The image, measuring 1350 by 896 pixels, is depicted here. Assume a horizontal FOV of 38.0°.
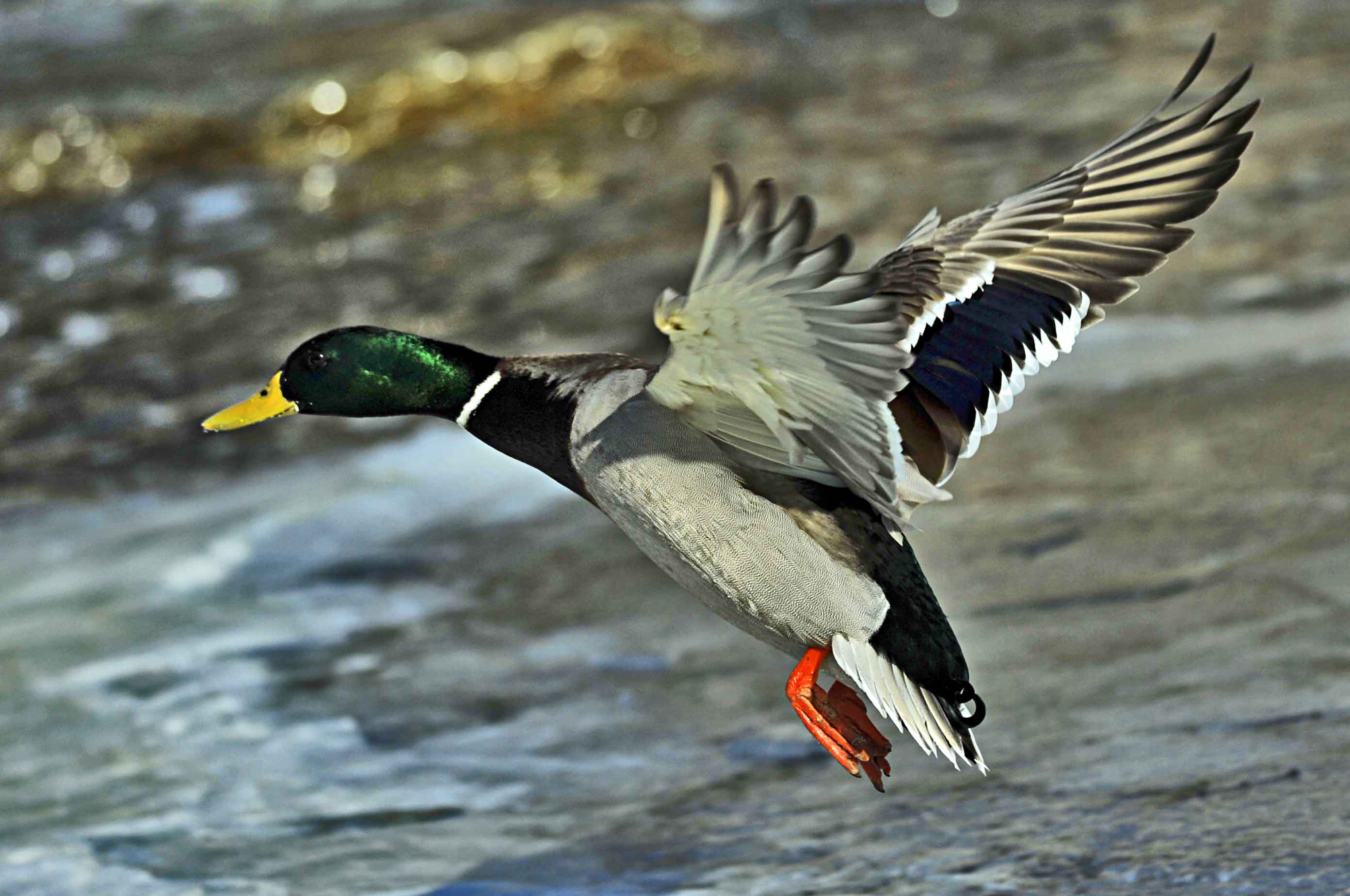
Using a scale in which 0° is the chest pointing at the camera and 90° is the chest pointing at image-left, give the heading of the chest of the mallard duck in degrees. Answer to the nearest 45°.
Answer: approximately 90°
